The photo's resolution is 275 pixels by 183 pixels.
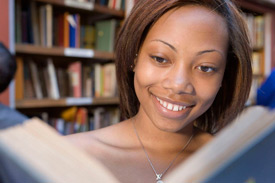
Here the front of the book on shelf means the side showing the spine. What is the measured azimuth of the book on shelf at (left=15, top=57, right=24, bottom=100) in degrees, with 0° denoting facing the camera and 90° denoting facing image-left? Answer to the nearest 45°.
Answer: approximately 0°

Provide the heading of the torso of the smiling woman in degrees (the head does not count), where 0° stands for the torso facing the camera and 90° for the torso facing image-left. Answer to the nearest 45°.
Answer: approximately 0°

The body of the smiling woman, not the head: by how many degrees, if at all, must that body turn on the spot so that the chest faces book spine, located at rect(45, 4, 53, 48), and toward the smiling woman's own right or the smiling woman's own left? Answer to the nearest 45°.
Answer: approximately 135° to the smiling woman's own right

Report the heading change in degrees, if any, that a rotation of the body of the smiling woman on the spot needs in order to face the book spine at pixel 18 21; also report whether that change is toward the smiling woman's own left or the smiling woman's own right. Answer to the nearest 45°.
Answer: approximately 135° to the smiling woman's own right

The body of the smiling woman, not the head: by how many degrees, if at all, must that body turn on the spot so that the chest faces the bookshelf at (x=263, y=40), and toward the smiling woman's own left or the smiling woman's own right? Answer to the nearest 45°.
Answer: approximately 180°
